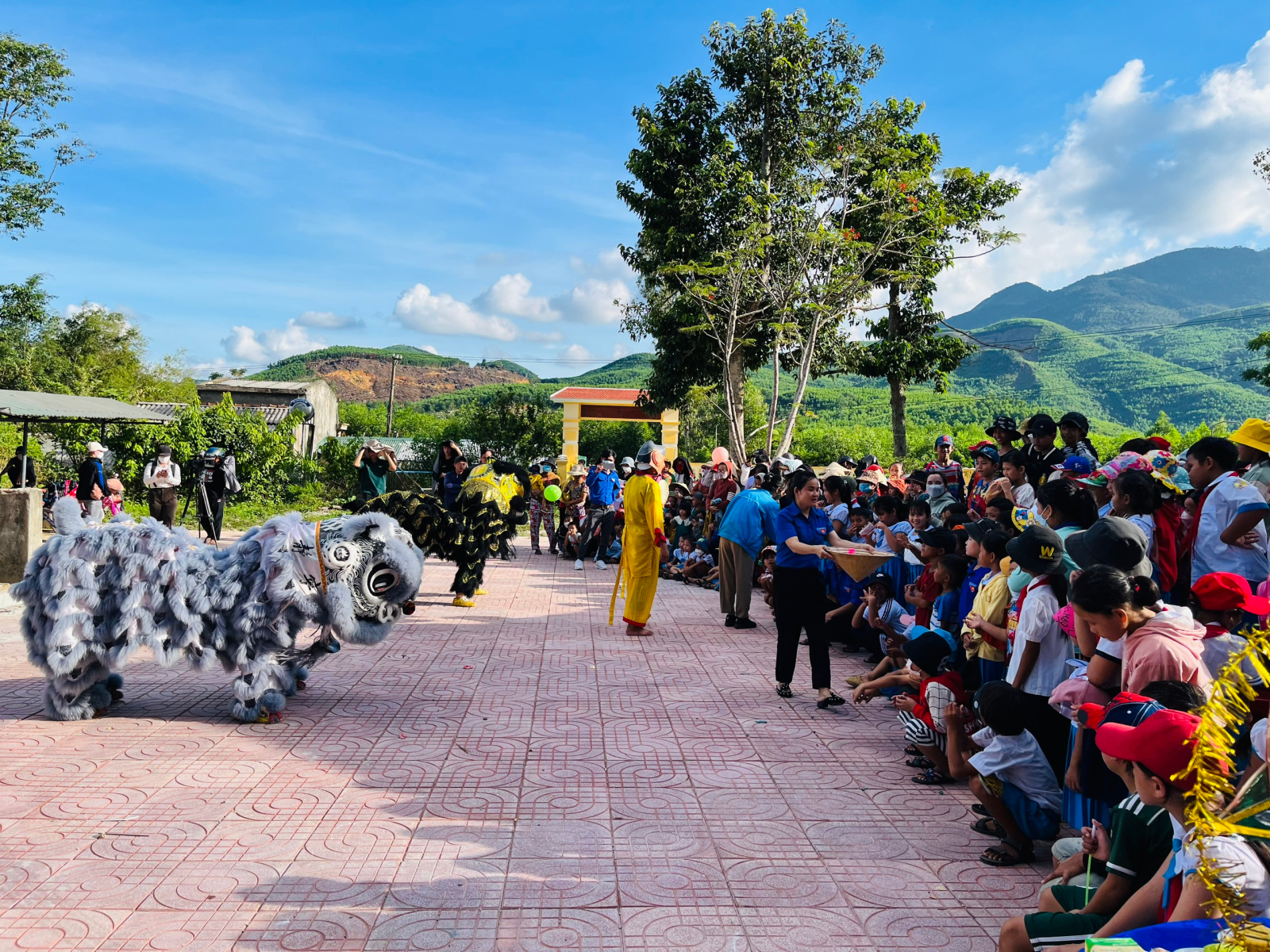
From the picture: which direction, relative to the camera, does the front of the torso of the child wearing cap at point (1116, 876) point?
to the viewer's left

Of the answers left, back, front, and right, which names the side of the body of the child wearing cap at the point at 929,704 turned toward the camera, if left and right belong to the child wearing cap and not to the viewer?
left

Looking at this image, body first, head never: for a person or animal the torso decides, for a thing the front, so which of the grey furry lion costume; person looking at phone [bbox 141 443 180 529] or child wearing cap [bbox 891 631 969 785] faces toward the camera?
the person looking at phone

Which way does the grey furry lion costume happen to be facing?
to the viewer's right

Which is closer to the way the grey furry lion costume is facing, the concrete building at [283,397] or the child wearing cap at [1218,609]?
the child wearing cap

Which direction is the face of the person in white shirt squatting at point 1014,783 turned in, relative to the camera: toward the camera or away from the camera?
away from the camera

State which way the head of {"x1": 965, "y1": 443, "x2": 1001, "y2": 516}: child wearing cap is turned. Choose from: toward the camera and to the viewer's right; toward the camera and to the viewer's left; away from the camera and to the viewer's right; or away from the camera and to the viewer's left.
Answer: toward the camera and to the viewer's left

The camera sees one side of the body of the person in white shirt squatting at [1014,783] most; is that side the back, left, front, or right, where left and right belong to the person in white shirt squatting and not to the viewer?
left
